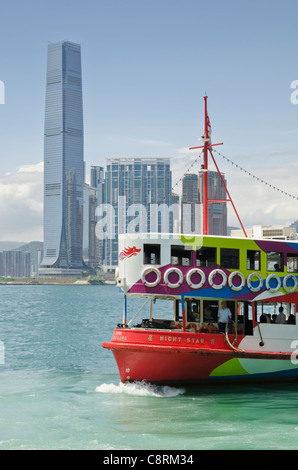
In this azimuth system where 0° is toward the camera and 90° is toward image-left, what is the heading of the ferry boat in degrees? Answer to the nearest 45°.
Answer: approximately 90°
